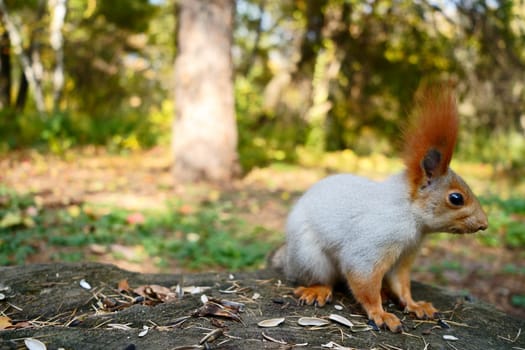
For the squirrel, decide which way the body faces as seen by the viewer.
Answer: to the viewer's right

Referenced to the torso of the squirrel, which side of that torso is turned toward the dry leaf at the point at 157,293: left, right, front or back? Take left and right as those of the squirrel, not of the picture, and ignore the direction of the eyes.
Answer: back

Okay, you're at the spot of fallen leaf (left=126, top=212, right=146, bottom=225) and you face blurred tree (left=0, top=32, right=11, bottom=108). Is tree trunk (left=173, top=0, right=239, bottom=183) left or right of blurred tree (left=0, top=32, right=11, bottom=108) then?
right

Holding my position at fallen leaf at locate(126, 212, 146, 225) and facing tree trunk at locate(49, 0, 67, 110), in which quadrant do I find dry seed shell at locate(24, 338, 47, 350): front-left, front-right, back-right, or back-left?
back-left

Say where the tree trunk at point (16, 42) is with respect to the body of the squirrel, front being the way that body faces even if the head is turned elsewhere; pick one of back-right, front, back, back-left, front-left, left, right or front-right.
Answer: back-left

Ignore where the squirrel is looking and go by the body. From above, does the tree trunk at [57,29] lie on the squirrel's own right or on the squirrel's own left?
on the squirrel's own left

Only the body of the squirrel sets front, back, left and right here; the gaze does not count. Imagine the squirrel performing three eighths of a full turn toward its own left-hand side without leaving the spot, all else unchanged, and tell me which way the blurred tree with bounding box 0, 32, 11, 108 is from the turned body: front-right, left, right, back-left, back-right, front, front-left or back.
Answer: front

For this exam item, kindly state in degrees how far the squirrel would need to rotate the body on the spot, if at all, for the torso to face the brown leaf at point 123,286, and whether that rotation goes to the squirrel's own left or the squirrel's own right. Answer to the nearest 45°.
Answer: approximately 180°

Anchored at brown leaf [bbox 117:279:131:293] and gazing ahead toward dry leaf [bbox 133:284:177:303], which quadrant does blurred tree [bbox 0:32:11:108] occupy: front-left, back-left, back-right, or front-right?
back-left

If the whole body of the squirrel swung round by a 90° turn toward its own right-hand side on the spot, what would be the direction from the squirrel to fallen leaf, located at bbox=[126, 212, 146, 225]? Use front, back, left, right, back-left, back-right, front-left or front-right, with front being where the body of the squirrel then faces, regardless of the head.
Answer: back-right

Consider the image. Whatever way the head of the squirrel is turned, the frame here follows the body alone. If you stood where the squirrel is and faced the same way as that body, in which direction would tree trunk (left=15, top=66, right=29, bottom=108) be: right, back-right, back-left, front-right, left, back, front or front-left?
back-left

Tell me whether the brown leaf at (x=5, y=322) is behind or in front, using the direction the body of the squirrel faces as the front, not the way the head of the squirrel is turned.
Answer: behind
